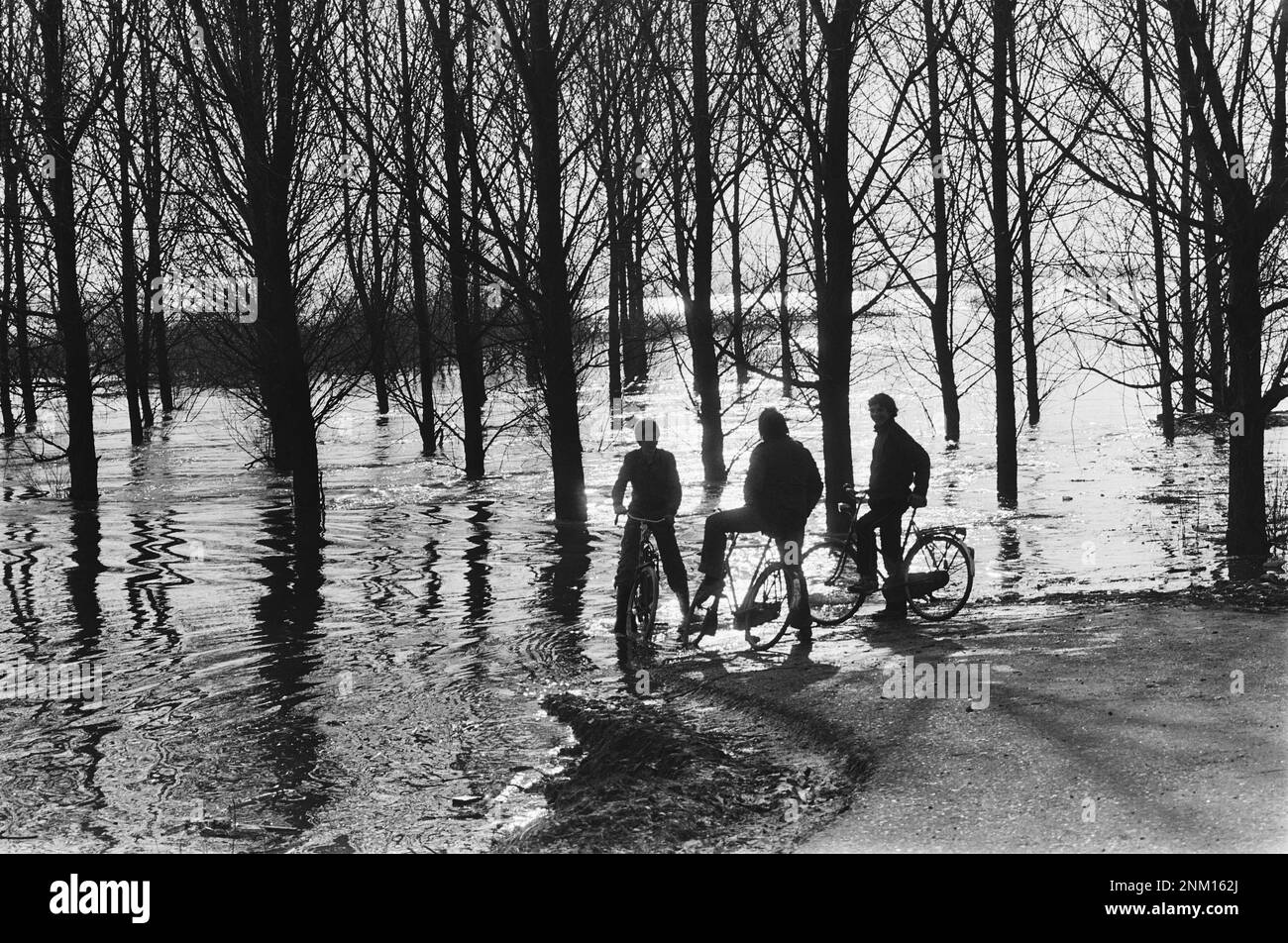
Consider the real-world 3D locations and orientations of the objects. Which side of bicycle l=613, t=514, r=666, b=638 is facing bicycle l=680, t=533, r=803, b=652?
left

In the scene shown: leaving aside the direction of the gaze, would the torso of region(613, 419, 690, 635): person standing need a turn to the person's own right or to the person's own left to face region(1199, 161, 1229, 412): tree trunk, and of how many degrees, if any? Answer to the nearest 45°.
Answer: approximately 90° to the person's own left

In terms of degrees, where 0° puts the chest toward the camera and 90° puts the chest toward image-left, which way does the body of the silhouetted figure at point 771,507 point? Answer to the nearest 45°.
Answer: approximately 135°

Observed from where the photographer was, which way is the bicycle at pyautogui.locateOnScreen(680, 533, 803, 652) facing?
facing away from the viewer and to the left of the viewer

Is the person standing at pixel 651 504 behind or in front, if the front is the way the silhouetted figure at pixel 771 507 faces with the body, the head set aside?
in front

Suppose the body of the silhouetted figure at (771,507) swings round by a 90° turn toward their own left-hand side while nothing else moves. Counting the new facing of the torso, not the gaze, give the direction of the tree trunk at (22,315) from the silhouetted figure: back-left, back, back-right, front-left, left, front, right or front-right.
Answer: right

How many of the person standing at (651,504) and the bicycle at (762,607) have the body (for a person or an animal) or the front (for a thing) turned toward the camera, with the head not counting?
1

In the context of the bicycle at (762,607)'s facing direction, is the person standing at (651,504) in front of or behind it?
in front

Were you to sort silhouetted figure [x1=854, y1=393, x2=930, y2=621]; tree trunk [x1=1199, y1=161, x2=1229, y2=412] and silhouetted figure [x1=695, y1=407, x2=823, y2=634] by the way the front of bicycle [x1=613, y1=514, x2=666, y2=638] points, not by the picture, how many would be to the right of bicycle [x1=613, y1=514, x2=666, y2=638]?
0

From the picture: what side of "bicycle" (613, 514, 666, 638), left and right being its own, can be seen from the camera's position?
front

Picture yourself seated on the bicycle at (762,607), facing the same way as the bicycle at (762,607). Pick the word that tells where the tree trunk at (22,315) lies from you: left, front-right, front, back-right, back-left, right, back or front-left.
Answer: front

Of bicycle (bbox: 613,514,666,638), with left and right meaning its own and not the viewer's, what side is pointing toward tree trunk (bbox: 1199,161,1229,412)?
left

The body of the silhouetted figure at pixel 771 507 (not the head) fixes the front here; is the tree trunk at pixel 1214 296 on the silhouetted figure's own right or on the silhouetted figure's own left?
on the silhouetted figure's own right

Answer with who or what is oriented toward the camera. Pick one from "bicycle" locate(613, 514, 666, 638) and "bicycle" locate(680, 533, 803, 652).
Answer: "bicycle" locate(613, 514, 666, 638)

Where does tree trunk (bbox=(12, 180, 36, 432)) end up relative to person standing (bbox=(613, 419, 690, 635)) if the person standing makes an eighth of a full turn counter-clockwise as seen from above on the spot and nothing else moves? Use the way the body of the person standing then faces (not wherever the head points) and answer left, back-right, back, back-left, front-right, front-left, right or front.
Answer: back

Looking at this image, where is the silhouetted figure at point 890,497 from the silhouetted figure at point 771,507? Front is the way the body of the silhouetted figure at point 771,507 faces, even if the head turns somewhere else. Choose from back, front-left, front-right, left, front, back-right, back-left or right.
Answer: right
